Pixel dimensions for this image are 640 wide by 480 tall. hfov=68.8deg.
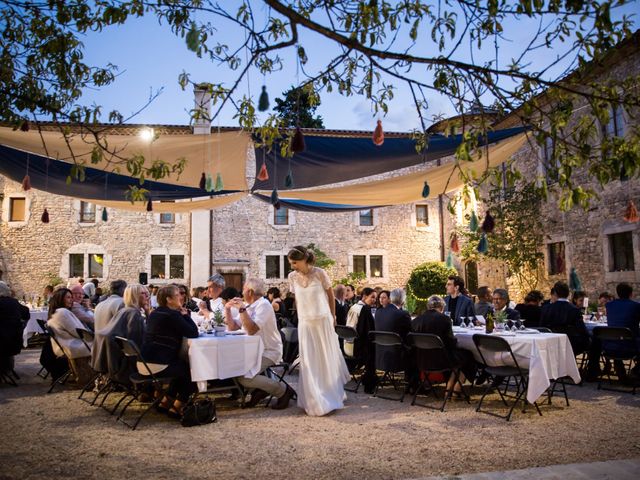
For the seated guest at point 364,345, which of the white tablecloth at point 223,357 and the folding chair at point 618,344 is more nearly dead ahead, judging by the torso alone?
the folding chair

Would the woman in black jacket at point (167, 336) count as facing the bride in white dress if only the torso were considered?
yes

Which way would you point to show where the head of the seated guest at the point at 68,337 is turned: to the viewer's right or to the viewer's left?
to the viewer's right

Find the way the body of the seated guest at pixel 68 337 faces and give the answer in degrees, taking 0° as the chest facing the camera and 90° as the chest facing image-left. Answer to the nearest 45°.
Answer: approximately 270°

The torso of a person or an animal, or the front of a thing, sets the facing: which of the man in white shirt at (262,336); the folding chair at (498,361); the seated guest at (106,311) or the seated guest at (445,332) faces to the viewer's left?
the man in white shirt

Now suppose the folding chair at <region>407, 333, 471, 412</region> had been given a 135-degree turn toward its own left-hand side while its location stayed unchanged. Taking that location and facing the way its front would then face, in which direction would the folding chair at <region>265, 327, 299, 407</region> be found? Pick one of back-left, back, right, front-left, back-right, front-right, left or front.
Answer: front-right

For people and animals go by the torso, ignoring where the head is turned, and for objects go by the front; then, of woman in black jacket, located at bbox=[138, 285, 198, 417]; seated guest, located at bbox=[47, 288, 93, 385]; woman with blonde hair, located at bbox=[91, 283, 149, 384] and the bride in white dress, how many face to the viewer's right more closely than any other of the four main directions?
3

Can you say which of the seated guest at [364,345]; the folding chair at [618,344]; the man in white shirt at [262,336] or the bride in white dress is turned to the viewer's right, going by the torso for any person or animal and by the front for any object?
the seated guest
